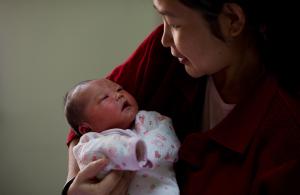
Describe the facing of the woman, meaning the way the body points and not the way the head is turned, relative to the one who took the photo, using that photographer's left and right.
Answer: facing the viewer and to the left of the viewer
